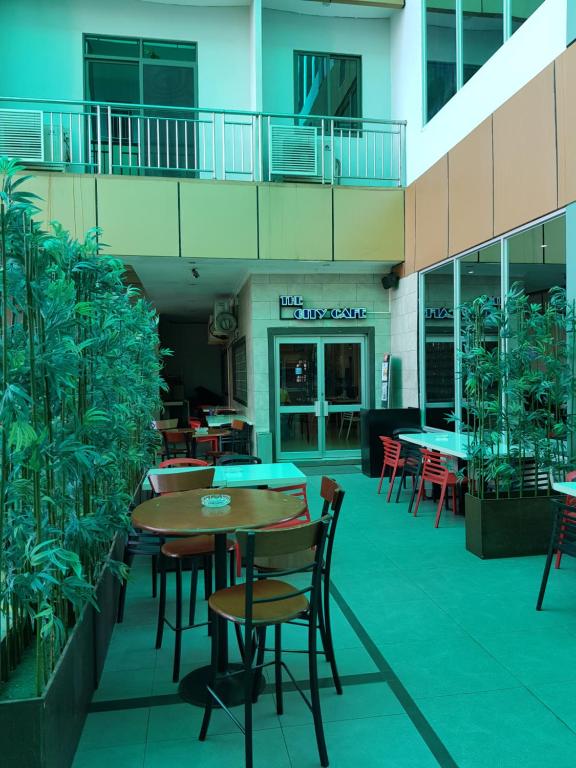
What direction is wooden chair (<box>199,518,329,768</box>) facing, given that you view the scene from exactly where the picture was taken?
facing away from the viewer and to the left of the viewer

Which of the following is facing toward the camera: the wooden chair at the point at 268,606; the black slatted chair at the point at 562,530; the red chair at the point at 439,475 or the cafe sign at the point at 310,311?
the cafe sign

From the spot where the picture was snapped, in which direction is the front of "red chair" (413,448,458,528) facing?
facing away from the viewer and to the right of the viewer

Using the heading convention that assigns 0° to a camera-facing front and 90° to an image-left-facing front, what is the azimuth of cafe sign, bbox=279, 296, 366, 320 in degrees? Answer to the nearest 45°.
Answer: approximately 0°

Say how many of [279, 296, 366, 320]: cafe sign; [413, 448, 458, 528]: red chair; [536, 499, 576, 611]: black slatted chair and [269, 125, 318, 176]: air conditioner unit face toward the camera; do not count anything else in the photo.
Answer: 2

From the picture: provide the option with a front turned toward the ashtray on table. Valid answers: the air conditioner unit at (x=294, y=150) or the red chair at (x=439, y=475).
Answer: the air conditioner unit

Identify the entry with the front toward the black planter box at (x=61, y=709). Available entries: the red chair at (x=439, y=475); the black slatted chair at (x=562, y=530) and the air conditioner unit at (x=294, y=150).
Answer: the air conditioner unit

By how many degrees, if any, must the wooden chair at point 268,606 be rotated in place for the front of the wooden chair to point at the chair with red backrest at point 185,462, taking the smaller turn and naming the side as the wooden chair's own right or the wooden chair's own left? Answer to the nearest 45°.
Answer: approximately 45° to the wooden chair's own right

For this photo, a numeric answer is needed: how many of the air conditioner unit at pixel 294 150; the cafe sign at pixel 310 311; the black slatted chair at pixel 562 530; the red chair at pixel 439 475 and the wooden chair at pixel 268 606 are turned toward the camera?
2

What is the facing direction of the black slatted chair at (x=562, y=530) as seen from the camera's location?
facing away from the viewer and to the right of the viewer

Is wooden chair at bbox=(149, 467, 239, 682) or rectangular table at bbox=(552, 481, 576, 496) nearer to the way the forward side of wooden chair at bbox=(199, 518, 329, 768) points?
the wooden chair

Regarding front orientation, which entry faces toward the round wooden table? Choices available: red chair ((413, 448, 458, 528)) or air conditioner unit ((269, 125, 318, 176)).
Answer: the air conditioner unit

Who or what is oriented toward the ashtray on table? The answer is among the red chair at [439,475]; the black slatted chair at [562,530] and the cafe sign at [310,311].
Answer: the cafe sign

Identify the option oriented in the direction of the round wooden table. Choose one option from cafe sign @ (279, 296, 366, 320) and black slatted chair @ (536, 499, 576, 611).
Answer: the cafe sign

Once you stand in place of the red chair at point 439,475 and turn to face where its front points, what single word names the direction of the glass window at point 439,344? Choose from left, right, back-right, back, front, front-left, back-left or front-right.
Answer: front-left

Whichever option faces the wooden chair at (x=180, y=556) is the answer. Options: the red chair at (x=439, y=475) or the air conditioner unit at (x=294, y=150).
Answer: the air conditioner unit
